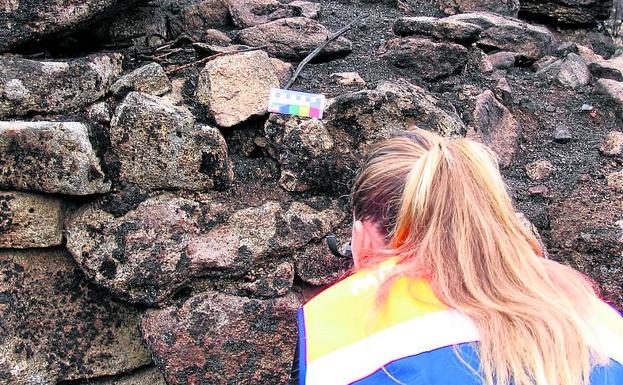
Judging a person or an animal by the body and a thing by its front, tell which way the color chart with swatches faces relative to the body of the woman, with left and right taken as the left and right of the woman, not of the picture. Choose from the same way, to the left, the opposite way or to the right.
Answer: the opposite way

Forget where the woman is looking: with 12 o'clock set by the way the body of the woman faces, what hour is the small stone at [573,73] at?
The small stone is roughly at 12 o'clock from the woman.

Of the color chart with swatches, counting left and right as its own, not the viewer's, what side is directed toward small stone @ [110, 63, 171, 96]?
right

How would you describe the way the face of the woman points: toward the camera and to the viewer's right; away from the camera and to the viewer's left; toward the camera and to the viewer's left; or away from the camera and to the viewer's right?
away from the camera and to the viewer's left

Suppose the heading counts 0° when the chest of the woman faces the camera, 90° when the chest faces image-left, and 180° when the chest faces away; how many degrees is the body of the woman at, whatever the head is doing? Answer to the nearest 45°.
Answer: approximately 180°

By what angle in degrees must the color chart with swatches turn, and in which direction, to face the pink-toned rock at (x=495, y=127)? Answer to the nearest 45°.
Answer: approximately 90° to its left

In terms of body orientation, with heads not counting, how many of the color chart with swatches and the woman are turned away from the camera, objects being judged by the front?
1

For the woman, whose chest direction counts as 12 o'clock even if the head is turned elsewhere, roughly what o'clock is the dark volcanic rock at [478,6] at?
The dark volcanic rock is roughly at 12 o'clock from the woman.

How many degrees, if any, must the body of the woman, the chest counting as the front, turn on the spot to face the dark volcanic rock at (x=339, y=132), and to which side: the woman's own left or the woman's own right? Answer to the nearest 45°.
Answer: approximately 45° to the woman's own left

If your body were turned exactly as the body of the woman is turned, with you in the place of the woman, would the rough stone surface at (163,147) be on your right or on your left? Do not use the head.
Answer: on your left

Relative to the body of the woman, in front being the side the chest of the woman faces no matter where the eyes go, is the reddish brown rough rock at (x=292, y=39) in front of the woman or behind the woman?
in front

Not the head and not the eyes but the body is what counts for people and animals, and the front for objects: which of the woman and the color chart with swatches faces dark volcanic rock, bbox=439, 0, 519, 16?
the woman

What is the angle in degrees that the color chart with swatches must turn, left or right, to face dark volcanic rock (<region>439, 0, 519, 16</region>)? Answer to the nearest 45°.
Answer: approximately 135° to its left

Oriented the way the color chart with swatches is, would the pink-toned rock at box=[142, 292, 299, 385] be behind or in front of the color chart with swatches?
in front

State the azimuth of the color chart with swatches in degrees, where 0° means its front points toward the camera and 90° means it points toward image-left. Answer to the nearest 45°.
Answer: approximately 0°

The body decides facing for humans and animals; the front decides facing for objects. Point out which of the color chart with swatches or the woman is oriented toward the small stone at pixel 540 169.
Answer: the woman
